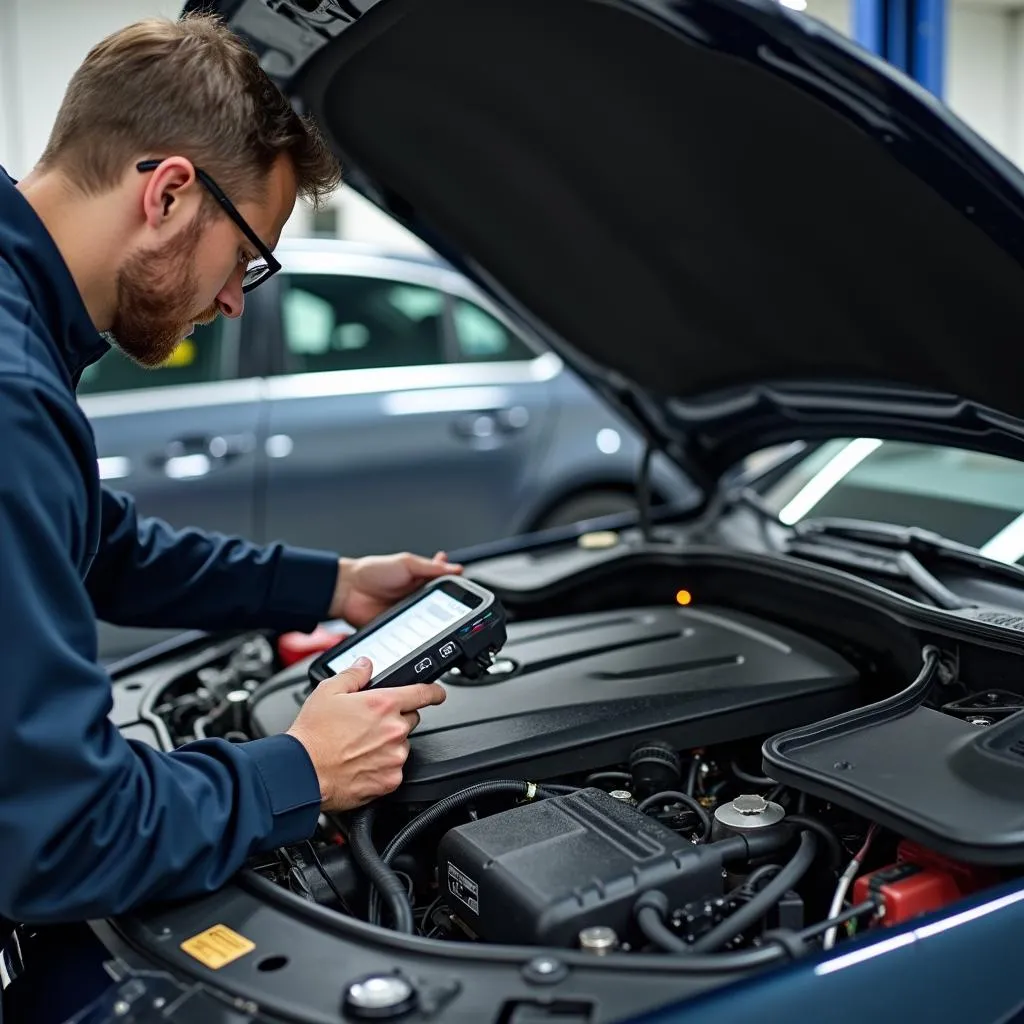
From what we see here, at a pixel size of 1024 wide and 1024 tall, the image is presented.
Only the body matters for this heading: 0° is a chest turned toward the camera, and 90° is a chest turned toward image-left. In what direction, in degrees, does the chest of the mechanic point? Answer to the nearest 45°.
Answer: approximately 270°

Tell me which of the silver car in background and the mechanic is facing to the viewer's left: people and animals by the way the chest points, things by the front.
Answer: the silver car in background

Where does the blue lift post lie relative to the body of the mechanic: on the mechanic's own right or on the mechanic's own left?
on the mechanic's own left

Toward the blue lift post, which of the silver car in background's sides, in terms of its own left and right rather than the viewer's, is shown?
back

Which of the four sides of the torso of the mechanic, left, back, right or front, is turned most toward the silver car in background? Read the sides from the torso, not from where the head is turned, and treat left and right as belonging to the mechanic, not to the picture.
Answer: left

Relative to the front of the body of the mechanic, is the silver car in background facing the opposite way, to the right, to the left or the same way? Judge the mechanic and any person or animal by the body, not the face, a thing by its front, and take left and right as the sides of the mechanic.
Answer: the opposite way

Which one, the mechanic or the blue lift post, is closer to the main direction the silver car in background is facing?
the mechanic

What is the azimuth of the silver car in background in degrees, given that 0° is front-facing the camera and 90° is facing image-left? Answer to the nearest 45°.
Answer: approximately 90°

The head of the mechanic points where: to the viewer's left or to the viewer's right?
to the viewer's right

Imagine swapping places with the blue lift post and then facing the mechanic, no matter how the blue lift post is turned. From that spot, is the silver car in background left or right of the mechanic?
right

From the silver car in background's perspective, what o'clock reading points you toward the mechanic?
The mechanic is roughly at 9 o'clock from the silver car in background.

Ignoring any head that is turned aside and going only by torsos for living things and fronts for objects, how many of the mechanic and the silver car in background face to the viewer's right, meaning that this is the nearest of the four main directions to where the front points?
1
